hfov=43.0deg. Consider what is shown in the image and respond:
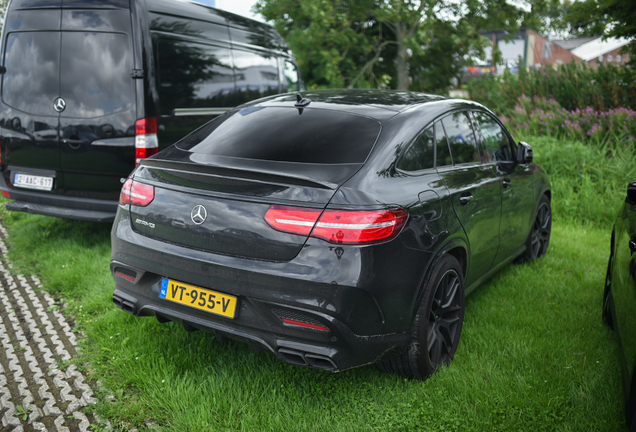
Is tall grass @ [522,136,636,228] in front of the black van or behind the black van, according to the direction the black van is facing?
in front

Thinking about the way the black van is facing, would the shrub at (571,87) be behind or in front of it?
in front

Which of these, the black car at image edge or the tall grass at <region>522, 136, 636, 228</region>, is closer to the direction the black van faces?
the tall grass

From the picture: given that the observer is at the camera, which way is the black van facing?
facing away from the viewer and to the right of the viewer

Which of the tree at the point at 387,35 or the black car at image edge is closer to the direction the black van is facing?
the tree

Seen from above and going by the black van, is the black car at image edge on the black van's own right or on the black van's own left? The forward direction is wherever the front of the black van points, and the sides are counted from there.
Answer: on the black van's own right

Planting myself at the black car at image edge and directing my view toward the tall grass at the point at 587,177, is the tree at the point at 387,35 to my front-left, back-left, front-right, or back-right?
front-left

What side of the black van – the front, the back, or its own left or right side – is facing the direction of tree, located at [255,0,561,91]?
front

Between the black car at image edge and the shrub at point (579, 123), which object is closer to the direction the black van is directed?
the shrub
